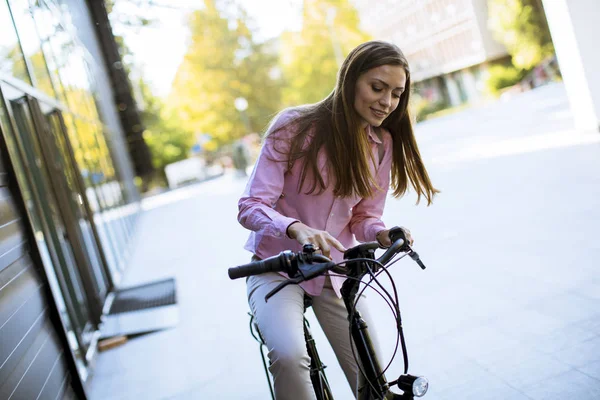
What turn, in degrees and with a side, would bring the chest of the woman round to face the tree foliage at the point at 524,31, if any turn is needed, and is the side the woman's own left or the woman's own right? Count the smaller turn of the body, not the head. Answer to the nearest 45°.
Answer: approximately 135° to the woman's own left

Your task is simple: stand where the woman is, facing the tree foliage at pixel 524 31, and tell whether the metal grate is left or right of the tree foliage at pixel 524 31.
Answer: left

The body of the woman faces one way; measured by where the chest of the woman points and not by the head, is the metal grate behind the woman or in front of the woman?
behind

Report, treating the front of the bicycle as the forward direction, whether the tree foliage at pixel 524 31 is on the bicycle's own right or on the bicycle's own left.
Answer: on the bicycle's own left
